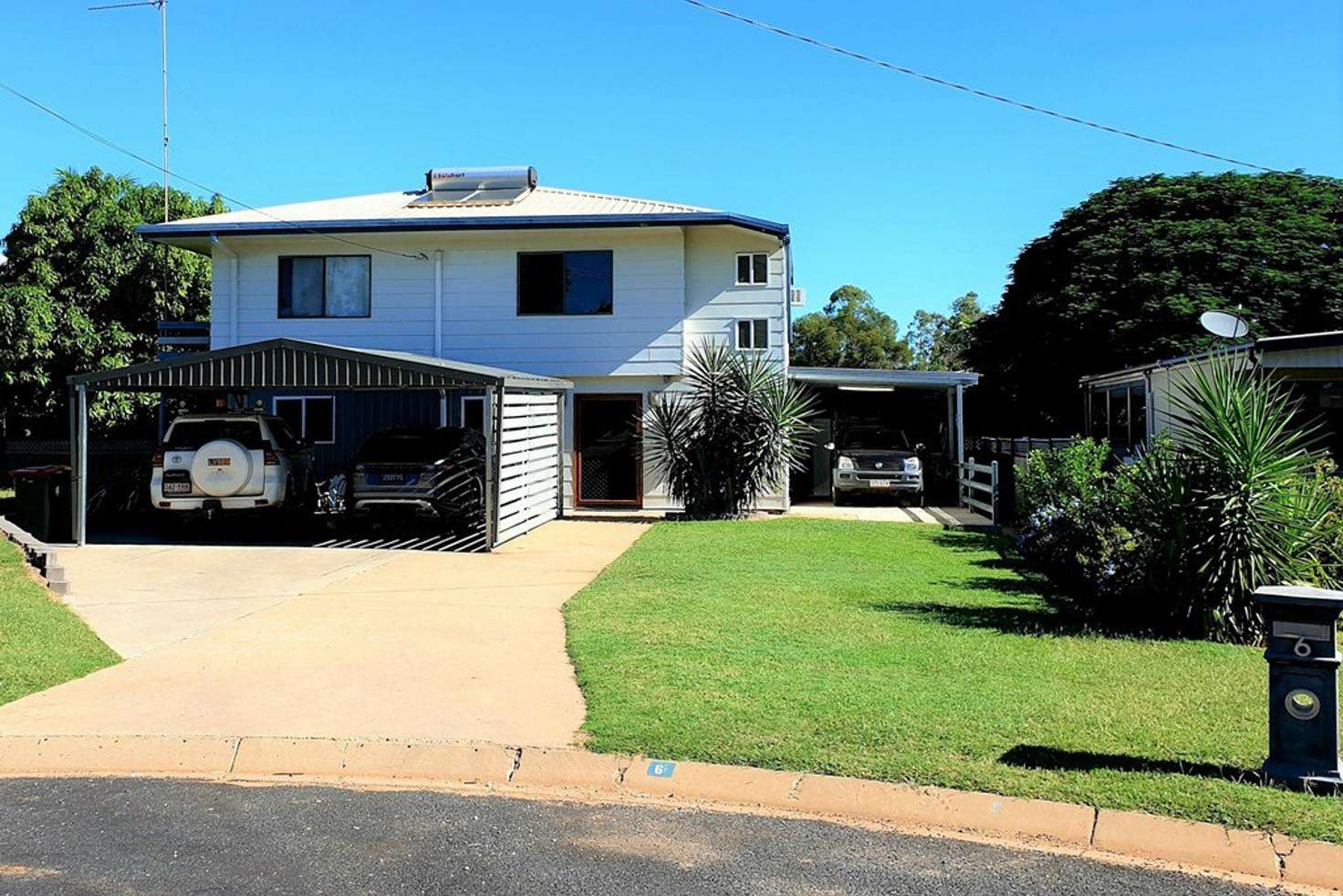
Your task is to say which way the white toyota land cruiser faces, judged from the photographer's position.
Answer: facing away from the viewer

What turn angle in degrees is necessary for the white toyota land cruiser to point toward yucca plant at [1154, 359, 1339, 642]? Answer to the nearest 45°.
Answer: approximately 135° to its right

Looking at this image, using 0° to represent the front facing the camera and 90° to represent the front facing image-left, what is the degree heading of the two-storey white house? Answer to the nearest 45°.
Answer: approximately 0°

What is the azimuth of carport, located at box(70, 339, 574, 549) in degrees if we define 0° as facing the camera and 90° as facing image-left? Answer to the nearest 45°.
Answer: approximately 0°

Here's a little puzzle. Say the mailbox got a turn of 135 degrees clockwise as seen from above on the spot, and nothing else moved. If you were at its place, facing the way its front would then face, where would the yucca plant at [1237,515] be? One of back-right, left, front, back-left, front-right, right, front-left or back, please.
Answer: front-right

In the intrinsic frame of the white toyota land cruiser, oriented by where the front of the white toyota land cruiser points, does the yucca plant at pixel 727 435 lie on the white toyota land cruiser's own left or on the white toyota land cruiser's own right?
on the white toyota land cruiser's own right

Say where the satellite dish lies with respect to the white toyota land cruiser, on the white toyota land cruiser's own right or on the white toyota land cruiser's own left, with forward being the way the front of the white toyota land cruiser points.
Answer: on the white toyota land cruiser's own right

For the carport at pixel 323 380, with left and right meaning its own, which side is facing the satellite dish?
left

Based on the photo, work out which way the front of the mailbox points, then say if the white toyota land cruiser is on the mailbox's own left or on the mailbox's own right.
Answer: on the mailbox's own right
